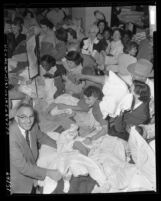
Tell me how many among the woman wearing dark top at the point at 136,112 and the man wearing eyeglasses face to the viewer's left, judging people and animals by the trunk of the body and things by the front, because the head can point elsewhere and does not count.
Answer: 1

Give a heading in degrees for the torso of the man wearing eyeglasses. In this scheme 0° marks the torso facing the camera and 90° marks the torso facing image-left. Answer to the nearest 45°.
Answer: approximately 315°

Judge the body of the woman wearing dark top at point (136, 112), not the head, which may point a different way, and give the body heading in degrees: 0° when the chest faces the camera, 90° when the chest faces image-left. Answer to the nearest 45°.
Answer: approximately 90°
